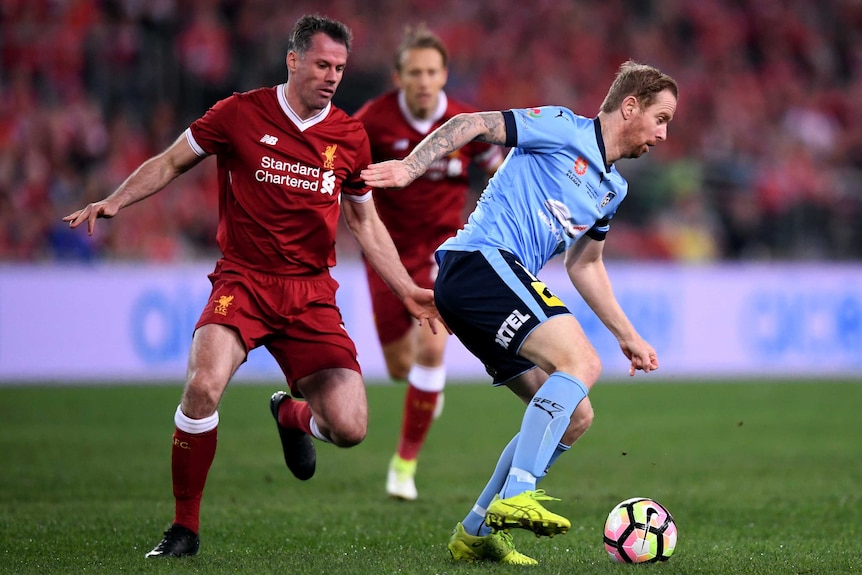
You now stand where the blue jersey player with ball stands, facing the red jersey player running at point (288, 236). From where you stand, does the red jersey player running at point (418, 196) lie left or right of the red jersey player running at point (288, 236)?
right

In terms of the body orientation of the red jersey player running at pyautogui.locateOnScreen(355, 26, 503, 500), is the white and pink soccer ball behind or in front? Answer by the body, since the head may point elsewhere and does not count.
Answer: in front

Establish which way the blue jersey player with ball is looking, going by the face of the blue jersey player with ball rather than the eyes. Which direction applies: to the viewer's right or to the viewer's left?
to the viewer's right

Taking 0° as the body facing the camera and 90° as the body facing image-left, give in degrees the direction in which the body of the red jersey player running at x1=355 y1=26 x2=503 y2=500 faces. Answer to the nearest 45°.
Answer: approximately 0°

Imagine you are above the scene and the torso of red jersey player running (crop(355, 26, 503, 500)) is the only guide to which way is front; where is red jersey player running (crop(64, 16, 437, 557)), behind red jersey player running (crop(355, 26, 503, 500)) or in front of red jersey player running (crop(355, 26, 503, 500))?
in front

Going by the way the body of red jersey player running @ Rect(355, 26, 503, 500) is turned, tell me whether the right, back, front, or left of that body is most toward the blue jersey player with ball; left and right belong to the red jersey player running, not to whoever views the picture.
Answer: front
